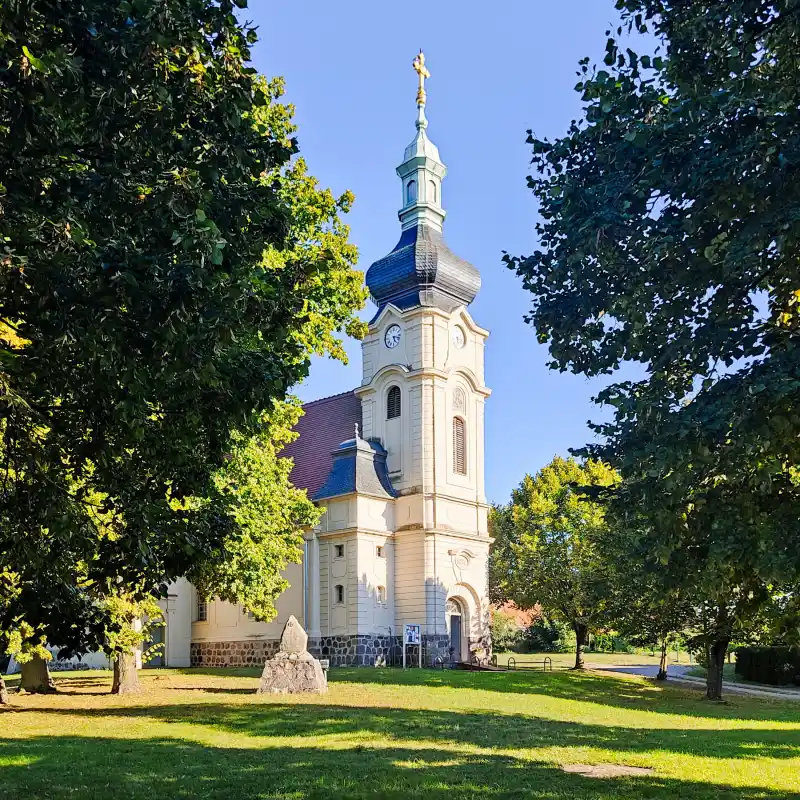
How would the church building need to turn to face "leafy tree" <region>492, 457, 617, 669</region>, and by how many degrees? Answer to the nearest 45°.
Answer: approximately 45° to its left

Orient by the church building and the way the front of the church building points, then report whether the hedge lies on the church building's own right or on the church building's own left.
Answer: on the church building's own left

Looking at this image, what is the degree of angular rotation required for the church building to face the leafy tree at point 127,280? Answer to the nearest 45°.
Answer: approximately 45° to its right

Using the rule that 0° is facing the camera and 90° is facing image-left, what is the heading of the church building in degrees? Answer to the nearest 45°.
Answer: approximately 315°
